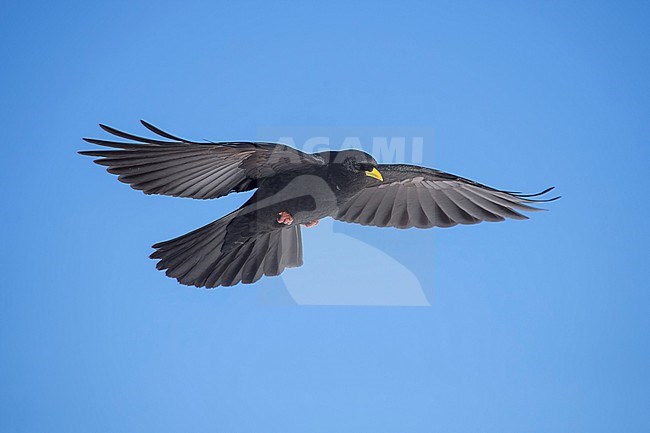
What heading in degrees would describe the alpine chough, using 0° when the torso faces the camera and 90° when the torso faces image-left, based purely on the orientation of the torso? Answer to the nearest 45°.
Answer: approximately 315°
